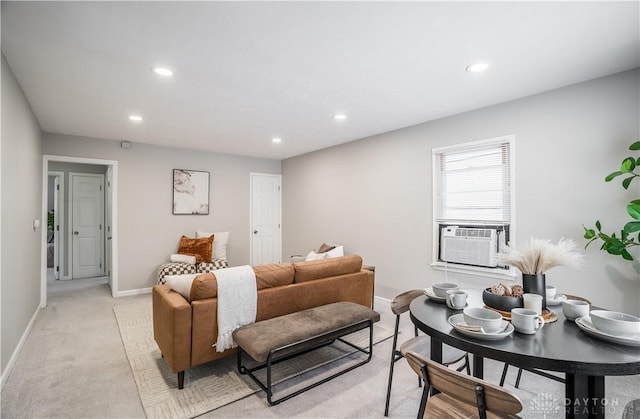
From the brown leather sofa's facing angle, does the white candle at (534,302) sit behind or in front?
behind

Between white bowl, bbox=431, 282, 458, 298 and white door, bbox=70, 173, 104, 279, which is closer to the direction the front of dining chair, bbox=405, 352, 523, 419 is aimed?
the white bowl

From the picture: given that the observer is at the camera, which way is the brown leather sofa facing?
facing away from the viewer and to the left of the viewer

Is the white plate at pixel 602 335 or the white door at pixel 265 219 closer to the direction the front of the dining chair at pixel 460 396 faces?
the white plate

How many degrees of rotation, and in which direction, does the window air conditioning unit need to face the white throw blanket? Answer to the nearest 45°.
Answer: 0° — it already faces it

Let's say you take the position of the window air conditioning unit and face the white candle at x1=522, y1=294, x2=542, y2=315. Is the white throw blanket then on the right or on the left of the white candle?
right

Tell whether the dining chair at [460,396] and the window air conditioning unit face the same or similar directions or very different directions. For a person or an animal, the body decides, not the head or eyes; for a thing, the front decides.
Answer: very different directions
